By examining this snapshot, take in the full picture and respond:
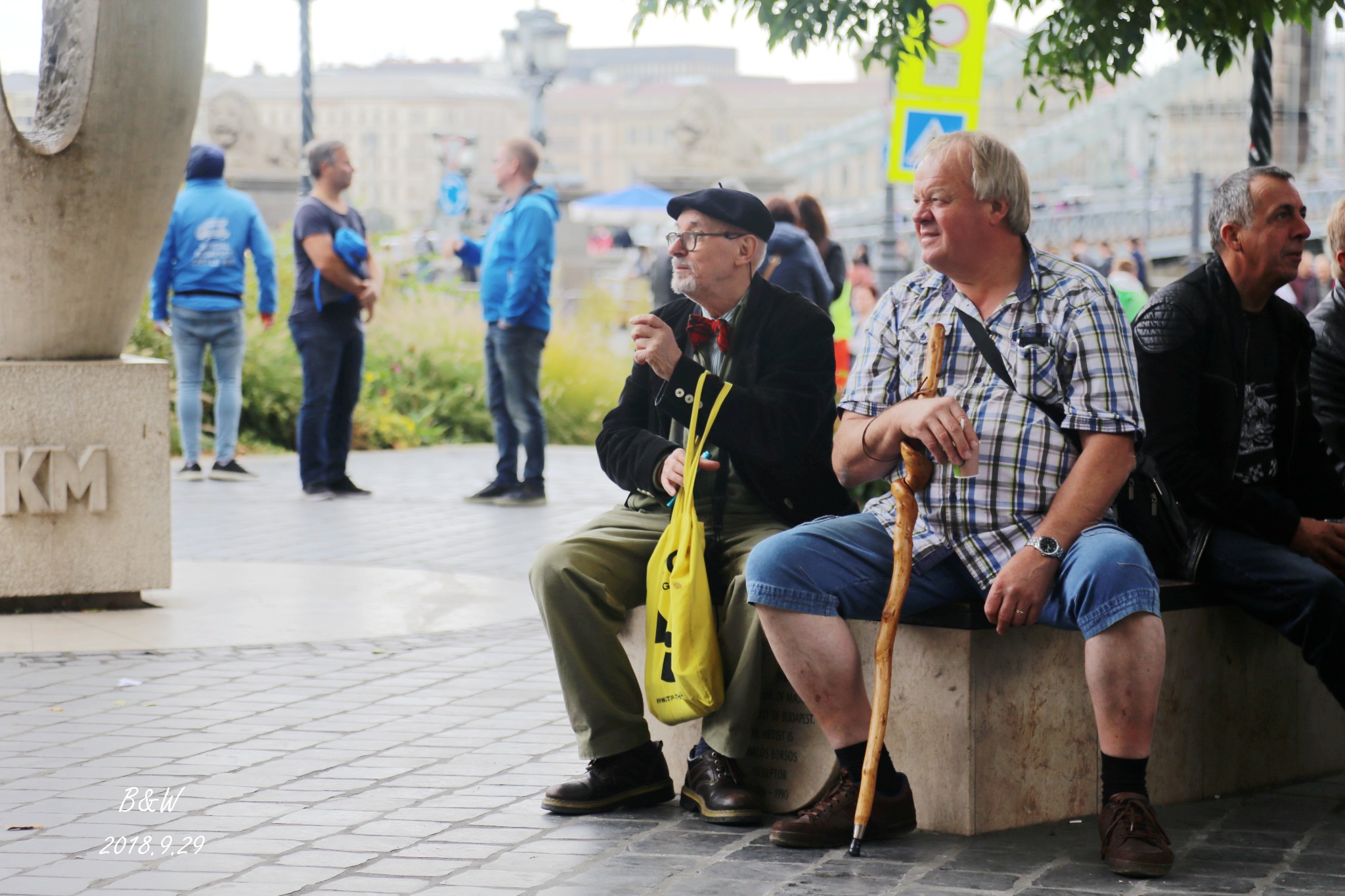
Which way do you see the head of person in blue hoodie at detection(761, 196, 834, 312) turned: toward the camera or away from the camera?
away from the camera

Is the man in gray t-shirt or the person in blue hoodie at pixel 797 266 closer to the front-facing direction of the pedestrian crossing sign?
the person in blue hoodie

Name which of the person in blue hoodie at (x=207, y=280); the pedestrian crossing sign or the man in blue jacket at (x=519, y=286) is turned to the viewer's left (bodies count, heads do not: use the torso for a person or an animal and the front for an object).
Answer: the man in blue jacket

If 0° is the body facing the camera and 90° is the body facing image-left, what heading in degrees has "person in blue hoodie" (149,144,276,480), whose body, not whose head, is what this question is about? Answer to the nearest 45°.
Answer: approximately 180°

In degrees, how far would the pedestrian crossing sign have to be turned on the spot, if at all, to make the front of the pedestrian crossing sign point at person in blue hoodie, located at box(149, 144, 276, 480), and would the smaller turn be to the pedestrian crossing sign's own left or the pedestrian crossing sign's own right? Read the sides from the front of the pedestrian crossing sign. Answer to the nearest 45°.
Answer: approximately 90° to the pedestrian crossing sign's own right

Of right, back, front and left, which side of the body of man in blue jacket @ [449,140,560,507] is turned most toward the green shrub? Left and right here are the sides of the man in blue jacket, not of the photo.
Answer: right

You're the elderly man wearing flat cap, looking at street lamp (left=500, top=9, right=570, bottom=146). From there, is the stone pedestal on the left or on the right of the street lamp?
left

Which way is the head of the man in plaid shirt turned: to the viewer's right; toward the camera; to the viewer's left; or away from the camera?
to the viewer's left

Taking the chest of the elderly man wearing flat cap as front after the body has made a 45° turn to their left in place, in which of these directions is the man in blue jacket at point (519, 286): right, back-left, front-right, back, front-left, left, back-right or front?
back

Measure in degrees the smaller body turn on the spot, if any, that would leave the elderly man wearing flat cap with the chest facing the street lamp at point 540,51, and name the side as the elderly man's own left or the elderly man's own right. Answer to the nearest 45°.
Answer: approximately 135° to the elderly man's own right

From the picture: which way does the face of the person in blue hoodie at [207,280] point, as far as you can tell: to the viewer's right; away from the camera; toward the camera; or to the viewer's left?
away from the camera

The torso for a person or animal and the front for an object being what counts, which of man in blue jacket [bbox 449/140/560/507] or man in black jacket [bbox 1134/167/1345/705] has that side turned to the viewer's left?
the man in blue jacket
